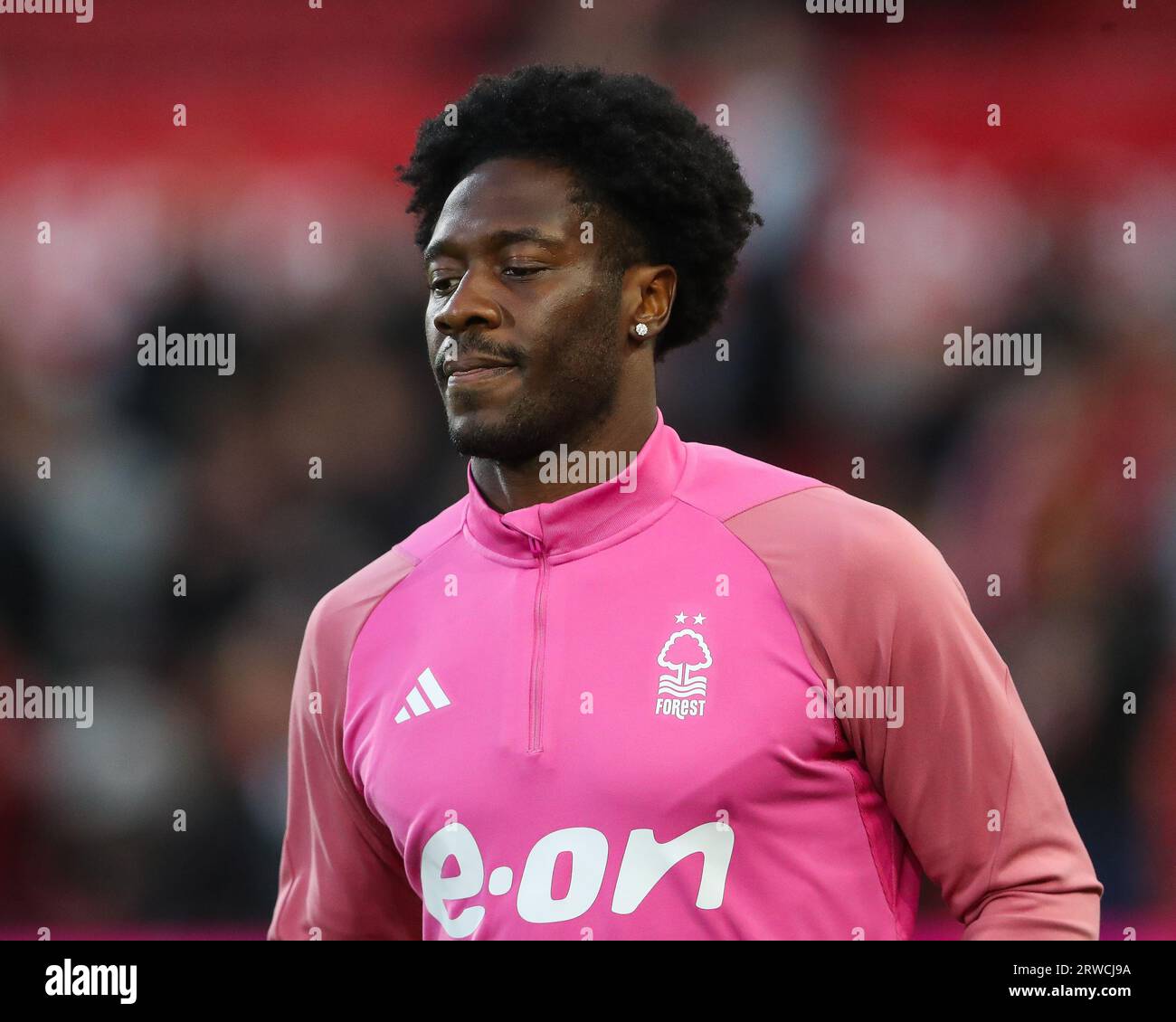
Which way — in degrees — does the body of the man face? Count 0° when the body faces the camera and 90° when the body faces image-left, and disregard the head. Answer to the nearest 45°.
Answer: approximately 45°
